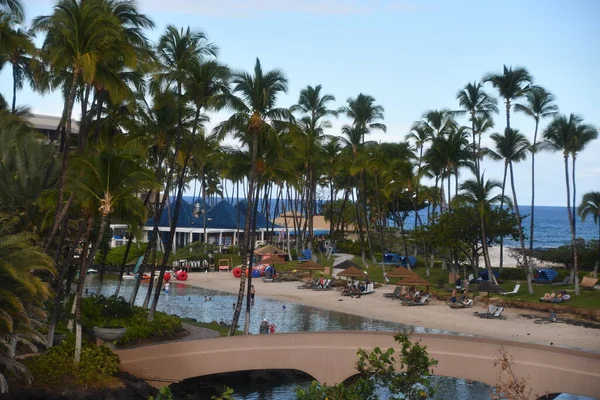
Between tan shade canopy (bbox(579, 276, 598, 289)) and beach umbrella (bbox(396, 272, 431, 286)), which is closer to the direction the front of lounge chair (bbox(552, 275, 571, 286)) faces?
the beach umbrella

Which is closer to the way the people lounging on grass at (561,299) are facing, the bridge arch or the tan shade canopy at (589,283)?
the bridge arch

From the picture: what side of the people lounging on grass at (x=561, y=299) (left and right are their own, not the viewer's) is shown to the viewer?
left

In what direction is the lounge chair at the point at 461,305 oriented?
to the viewer's left

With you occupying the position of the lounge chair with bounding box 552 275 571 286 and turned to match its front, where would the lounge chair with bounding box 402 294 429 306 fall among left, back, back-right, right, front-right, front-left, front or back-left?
front-left

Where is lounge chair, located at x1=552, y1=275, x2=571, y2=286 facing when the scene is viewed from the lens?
facing to the left of the viewer

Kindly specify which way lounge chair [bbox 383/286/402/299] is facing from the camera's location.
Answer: facing to the left of the viewer

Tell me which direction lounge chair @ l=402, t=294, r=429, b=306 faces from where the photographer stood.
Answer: facing to the left of the viewer

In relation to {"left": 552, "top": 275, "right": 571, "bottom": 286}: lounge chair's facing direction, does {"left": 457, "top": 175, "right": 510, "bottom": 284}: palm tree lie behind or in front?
in front
